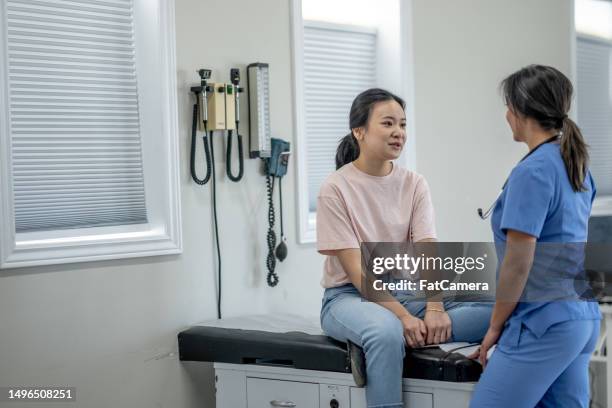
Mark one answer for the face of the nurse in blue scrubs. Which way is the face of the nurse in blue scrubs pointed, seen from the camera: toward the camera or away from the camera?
away from the camera

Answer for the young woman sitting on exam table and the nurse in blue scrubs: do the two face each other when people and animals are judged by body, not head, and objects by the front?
yes

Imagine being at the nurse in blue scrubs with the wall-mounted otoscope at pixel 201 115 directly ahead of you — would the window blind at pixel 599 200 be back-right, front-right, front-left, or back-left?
front-right

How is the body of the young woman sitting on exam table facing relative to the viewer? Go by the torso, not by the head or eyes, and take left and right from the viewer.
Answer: facing the viewer and to the right of the viewer

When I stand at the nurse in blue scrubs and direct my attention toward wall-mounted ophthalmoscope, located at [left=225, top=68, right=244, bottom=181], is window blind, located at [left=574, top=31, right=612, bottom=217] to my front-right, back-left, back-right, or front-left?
front-right

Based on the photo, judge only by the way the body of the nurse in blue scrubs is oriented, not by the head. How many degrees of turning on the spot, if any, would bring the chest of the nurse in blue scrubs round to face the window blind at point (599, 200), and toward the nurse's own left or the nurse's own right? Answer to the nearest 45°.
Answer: approximately 45° to the nurse's own right

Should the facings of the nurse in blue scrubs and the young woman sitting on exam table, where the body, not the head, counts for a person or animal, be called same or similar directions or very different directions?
very different directions

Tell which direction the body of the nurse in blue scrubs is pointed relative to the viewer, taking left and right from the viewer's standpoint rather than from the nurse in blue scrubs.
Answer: facing away from the viewer and to the left of the viewer

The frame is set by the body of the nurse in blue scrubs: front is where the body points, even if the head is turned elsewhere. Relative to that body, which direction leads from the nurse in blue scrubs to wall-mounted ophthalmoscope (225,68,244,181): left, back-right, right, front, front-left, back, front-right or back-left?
front

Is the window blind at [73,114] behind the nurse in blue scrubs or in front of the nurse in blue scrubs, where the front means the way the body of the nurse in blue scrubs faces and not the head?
in front

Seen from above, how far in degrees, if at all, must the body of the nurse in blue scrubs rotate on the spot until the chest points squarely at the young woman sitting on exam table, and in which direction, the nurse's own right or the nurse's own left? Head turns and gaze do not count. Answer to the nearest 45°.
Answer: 0° — they already face them

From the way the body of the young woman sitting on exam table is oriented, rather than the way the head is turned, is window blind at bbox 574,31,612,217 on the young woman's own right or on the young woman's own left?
on the young woman's own left

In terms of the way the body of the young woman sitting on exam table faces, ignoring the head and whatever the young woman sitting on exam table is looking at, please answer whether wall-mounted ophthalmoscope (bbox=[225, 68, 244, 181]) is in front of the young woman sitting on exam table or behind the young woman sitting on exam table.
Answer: behind

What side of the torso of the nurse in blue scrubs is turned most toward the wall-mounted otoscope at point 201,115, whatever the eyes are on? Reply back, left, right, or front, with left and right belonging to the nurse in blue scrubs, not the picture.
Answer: front

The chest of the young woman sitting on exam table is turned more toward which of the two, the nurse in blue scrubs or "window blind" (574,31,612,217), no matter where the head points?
the nurse in blue scrubs

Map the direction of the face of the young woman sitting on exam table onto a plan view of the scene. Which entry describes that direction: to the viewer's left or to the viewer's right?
to the viewer's right
